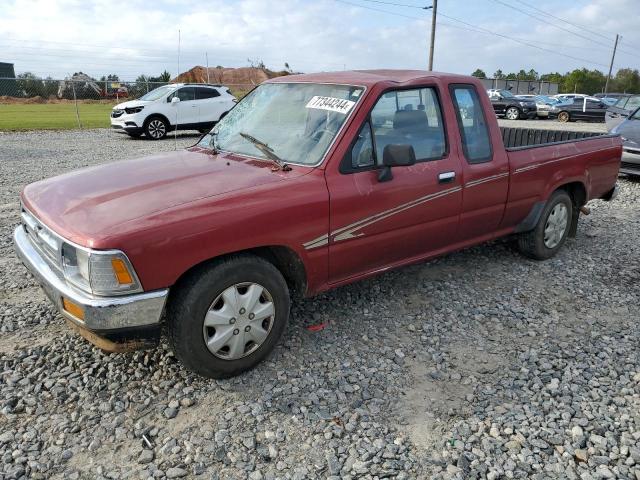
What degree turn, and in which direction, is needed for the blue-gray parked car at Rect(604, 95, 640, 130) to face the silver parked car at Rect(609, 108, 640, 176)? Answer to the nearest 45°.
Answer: approximately 45° to its left

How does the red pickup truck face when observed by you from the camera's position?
facing the viewer and to the left of the viewer

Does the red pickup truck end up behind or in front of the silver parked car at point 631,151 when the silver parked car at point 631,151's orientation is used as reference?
in front

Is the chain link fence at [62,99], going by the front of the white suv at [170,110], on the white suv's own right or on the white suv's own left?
on the white suv's own right

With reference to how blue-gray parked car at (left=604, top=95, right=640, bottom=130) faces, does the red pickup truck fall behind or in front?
in front

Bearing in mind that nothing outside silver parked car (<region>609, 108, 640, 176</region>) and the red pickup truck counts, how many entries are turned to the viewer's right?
0

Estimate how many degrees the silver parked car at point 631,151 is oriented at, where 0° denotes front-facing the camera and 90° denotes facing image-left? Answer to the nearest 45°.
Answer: approximately 45°

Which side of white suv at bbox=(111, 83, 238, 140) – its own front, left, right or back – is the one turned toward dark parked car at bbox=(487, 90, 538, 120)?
back

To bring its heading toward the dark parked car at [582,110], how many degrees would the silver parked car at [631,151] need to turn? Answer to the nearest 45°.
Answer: approximately 135° to its right

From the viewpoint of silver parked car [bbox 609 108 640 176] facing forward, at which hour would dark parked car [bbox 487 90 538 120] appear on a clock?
The dark parked car is roughly at 4 o'clock from the silver parked car.

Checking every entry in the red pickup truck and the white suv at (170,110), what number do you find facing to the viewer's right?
0
